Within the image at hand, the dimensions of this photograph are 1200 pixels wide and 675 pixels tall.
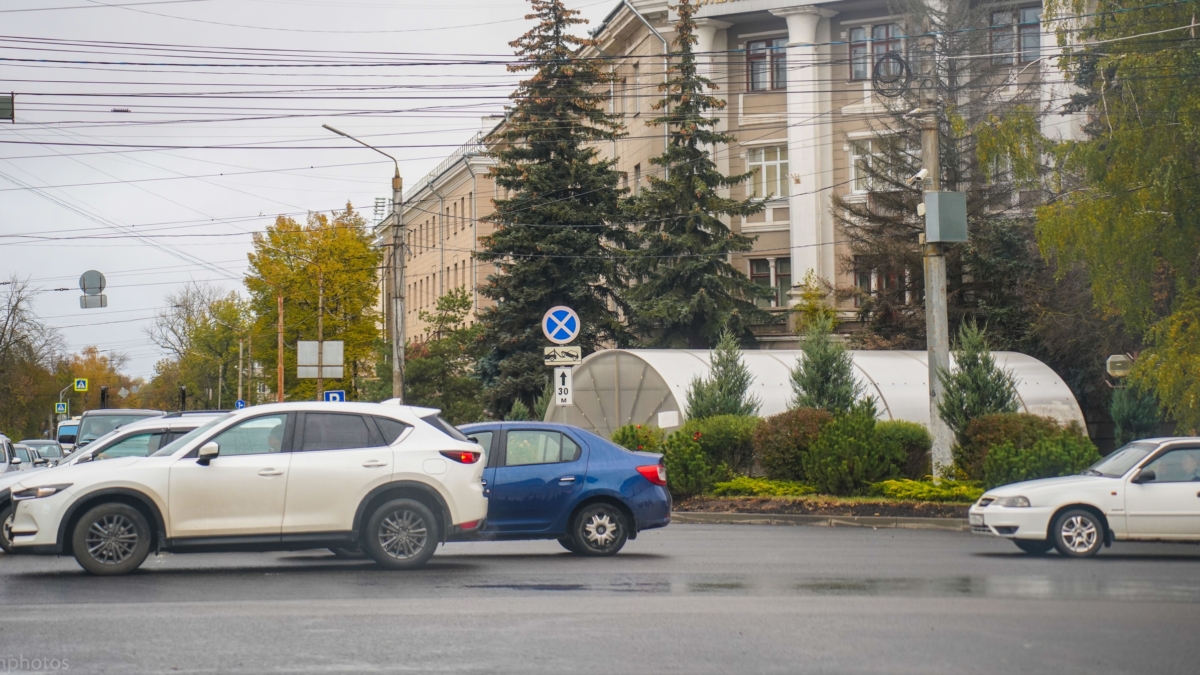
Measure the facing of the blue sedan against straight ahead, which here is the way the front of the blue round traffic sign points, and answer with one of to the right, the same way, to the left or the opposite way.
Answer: to the right

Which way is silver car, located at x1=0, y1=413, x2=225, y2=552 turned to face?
to the viewer's left

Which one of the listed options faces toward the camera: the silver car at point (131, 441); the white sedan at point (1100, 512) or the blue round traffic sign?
the blue round traffic sign

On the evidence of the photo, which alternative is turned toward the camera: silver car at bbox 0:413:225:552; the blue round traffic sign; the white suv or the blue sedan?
the blue round traffic sign

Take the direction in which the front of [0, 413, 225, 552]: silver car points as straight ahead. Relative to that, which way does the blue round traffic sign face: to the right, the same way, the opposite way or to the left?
to the left

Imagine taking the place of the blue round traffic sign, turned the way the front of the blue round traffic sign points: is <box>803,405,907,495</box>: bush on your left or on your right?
on your left

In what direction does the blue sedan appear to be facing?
to the viewer's left

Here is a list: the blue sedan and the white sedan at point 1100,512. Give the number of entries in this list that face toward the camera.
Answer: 0

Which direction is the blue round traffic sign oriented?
toward the camera

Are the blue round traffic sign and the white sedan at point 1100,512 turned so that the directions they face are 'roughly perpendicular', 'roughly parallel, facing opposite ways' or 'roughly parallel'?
roughly perpendicular

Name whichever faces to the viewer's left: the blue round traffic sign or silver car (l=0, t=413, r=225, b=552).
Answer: the silver car

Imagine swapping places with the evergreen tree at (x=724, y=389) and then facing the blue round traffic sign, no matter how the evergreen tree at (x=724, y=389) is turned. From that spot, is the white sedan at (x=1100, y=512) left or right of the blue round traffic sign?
left

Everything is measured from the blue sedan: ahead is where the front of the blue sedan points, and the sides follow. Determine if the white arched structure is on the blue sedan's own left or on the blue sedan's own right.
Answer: on the blue sedan's own right

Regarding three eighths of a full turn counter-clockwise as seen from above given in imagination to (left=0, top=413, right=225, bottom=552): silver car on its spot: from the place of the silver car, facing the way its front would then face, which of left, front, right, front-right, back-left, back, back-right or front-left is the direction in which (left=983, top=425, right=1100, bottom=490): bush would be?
front-left

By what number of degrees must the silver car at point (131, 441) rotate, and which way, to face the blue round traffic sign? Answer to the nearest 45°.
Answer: approximately 135° to its right

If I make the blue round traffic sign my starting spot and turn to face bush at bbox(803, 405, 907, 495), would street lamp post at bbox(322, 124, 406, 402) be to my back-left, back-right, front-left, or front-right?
back-left

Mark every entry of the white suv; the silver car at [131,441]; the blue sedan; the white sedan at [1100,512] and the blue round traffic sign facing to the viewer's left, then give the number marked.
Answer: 4

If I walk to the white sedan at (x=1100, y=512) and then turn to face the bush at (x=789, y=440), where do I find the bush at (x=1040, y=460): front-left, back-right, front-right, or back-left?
front-right

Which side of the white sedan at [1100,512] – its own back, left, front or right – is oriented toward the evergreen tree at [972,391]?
right
